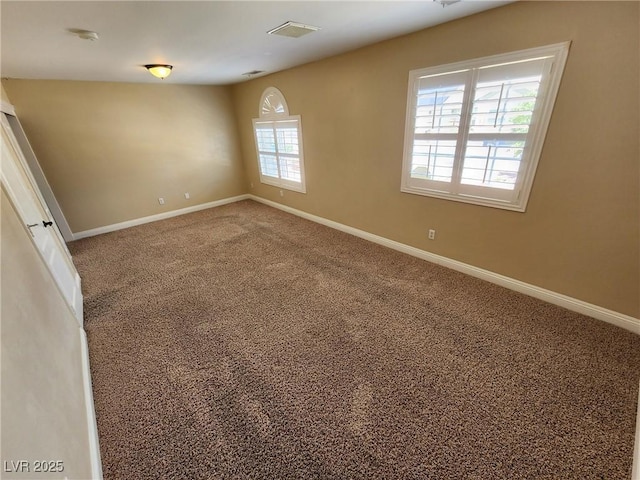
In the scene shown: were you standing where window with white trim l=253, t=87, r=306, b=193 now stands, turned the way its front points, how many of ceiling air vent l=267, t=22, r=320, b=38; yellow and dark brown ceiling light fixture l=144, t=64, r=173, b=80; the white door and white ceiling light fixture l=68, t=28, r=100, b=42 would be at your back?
0

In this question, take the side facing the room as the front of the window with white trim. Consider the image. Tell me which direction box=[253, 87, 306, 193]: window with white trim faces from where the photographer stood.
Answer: facing the viewer and to the left of the viewer

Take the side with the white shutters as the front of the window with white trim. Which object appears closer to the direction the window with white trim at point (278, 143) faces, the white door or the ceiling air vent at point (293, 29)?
the white door

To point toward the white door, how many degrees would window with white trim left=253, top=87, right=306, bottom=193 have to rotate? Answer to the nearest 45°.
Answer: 0° — it already faces it

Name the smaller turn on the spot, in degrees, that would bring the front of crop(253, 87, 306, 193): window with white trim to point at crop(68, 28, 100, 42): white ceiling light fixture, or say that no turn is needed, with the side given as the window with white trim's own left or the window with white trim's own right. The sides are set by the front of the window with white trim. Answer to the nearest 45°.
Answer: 0° — it already faces it

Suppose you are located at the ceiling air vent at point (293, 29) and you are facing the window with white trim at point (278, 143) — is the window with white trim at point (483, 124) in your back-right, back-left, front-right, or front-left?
back-right

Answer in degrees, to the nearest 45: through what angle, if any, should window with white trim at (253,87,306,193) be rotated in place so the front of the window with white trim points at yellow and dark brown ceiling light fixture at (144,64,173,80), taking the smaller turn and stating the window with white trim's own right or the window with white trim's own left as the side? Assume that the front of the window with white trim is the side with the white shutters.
0° — it already faces it

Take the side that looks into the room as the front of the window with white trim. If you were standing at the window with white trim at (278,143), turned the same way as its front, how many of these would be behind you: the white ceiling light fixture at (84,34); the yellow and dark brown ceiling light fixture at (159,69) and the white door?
0

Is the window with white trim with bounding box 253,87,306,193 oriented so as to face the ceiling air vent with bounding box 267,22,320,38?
no

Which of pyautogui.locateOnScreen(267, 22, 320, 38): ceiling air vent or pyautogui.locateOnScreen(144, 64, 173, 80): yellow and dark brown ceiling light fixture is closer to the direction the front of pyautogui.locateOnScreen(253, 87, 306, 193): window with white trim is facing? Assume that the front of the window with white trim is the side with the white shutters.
the yellow and dark brown ceiling light fixture

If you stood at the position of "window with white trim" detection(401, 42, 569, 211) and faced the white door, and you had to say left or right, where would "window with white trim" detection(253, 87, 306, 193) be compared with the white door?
right

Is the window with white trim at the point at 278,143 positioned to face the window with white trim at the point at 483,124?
no
